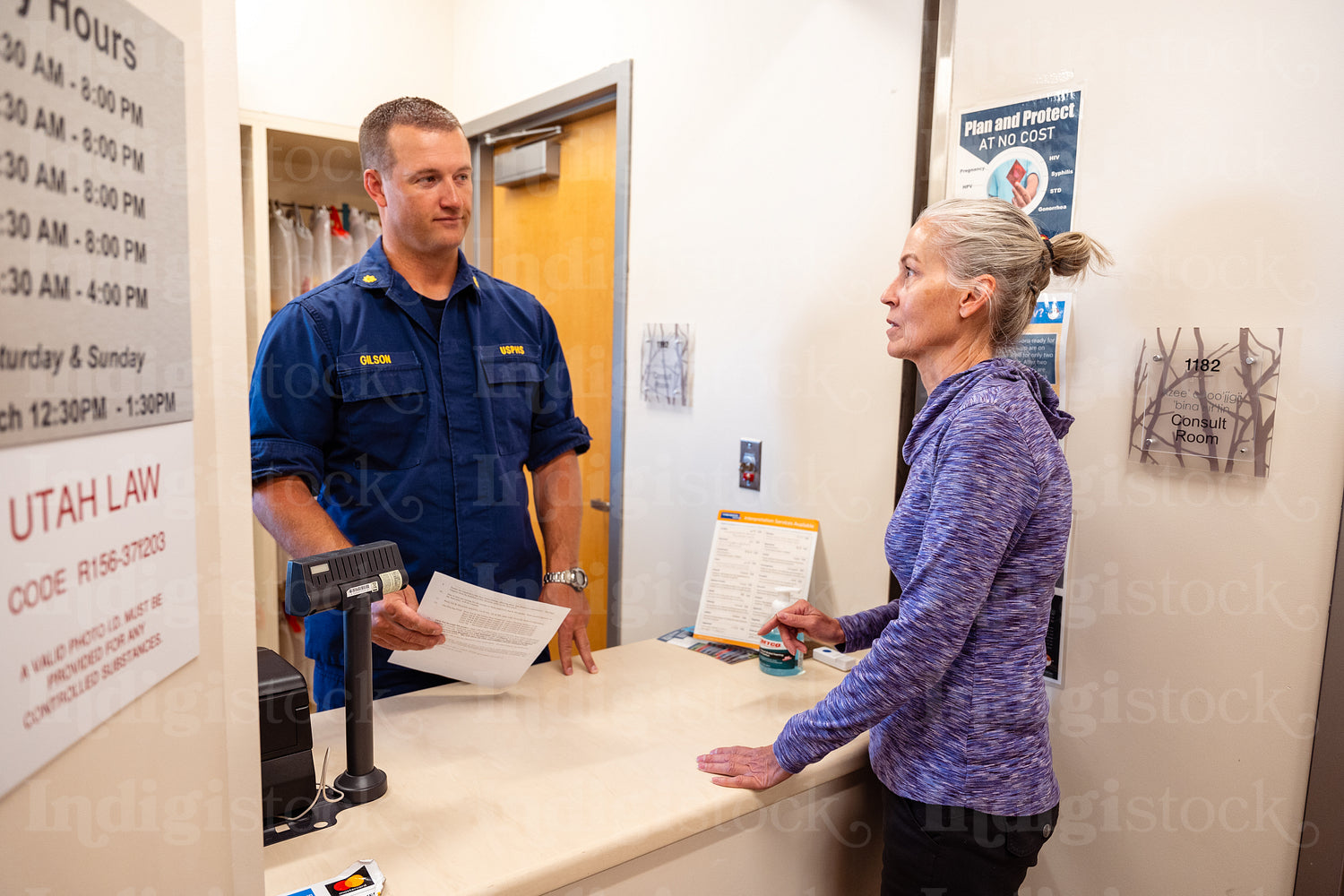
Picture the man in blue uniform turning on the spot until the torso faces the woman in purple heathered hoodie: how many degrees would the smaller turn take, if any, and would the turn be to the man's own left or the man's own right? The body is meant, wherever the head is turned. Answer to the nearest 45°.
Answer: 0° — they already face them

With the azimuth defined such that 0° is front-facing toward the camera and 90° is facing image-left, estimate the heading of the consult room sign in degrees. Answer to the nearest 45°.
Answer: approximately 0°

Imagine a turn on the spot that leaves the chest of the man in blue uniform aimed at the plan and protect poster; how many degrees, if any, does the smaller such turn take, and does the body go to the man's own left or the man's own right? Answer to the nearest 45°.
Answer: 0° — they already face it

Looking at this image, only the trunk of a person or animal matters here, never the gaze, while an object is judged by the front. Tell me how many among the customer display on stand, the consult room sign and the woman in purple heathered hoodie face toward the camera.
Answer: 1

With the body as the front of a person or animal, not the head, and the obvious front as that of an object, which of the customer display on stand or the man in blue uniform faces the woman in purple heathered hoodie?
the man in blue uniform

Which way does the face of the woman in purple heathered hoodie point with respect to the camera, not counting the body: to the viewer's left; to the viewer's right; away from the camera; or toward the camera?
to the viewer's left

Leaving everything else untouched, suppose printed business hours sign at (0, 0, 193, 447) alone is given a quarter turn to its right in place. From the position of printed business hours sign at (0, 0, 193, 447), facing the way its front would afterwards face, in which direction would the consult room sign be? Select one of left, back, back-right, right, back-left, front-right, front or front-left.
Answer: back-left

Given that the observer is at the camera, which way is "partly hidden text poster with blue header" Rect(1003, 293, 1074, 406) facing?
facing the viewer

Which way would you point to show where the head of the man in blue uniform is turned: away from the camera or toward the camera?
toward the camera

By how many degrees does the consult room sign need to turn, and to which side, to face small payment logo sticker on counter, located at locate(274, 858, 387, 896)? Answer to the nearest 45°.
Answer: approximately 45° to its right

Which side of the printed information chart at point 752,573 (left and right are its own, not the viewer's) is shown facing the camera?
front

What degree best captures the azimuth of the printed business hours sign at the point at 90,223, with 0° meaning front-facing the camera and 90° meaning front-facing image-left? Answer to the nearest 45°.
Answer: approximately 315°

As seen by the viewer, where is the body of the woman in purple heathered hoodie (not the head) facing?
to the viewer's left

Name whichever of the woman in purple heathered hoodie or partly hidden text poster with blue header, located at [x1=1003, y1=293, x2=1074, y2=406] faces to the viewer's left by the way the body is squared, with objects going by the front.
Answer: the woman in purple heathered hoodie
